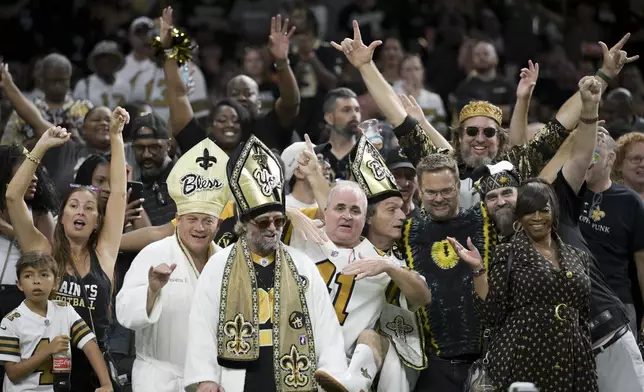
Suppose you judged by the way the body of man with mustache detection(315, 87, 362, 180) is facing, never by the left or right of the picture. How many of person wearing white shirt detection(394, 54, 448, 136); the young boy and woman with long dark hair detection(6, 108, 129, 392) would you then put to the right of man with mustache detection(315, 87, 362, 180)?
2

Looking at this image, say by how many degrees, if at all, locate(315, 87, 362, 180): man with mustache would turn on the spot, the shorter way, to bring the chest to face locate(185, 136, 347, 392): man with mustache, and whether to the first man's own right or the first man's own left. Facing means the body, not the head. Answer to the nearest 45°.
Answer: approximately 45° to the first man's own right

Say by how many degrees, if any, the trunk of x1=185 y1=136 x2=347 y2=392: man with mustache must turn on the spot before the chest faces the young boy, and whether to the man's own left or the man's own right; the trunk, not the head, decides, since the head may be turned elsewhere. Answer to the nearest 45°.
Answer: approximately 90° to the man's own right

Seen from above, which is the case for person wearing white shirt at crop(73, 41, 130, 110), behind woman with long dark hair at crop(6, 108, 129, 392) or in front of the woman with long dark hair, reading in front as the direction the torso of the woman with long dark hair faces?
behind

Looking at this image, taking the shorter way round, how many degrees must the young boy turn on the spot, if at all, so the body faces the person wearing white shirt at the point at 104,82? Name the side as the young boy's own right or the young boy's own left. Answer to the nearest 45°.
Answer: approximately 180°

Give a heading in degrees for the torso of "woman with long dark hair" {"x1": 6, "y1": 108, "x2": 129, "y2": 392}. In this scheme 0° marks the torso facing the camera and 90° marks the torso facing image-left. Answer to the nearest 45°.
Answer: approximately 0°

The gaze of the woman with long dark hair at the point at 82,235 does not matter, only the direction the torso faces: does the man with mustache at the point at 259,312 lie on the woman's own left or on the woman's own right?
on the woman's own left
